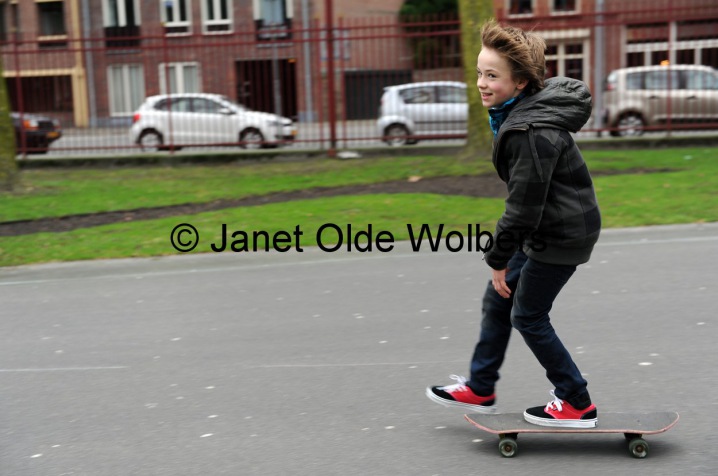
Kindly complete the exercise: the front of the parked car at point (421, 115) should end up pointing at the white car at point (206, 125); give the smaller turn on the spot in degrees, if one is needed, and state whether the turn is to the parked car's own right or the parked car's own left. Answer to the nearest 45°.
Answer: approximately 180°

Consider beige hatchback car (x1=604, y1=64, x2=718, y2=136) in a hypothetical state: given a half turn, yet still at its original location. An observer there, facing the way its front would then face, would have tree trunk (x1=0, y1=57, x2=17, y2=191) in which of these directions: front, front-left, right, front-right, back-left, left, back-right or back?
front-left

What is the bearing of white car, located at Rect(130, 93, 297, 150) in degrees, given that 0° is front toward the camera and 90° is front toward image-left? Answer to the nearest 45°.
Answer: approximately 270°

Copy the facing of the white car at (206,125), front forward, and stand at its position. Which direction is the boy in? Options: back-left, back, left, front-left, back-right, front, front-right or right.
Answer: right

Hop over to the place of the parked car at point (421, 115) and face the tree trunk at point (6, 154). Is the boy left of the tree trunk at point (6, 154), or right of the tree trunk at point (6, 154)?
left

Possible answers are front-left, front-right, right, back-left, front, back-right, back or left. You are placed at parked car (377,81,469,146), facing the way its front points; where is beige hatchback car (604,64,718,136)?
front

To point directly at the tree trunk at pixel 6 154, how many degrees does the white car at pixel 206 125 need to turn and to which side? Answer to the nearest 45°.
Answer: approximately 135° to its right

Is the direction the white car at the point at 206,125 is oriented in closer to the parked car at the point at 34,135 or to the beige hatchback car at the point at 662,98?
the beige hatchback car

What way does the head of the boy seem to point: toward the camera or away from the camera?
toward the camera

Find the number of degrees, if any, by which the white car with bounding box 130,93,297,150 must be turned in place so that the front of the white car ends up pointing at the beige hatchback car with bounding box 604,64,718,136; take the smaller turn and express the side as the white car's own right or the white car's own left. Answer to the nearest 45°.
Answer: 0° — it already faces it

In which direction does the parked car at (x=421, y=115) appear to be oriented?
to the viewer's right

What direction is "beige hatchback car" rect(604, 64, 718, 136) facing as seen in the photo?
to the viewer's right
